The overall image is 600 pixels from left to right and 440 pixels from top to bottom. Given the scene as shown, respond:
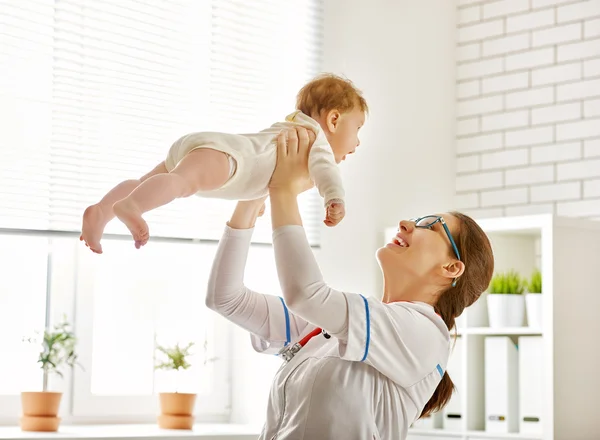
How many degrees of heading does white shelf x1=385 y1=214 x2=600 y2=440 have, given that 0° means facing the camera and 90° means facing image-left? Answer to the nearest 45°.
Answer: approximately 45°

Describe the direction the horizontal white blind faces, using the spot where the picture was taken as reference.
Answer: facing the viewer and to the right of the viewer

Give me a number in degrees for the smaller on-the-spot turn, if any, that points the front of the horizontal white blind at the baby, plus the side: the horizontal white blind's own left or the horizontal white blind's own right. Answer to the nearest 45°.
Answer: approximately 45° to the horizontal white blind's own right

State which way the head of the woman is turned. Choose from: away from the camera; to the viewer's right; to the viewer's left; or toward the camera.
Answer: to the viewer's left

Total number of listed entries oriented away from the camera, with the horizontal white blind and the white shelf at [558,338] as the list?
0
